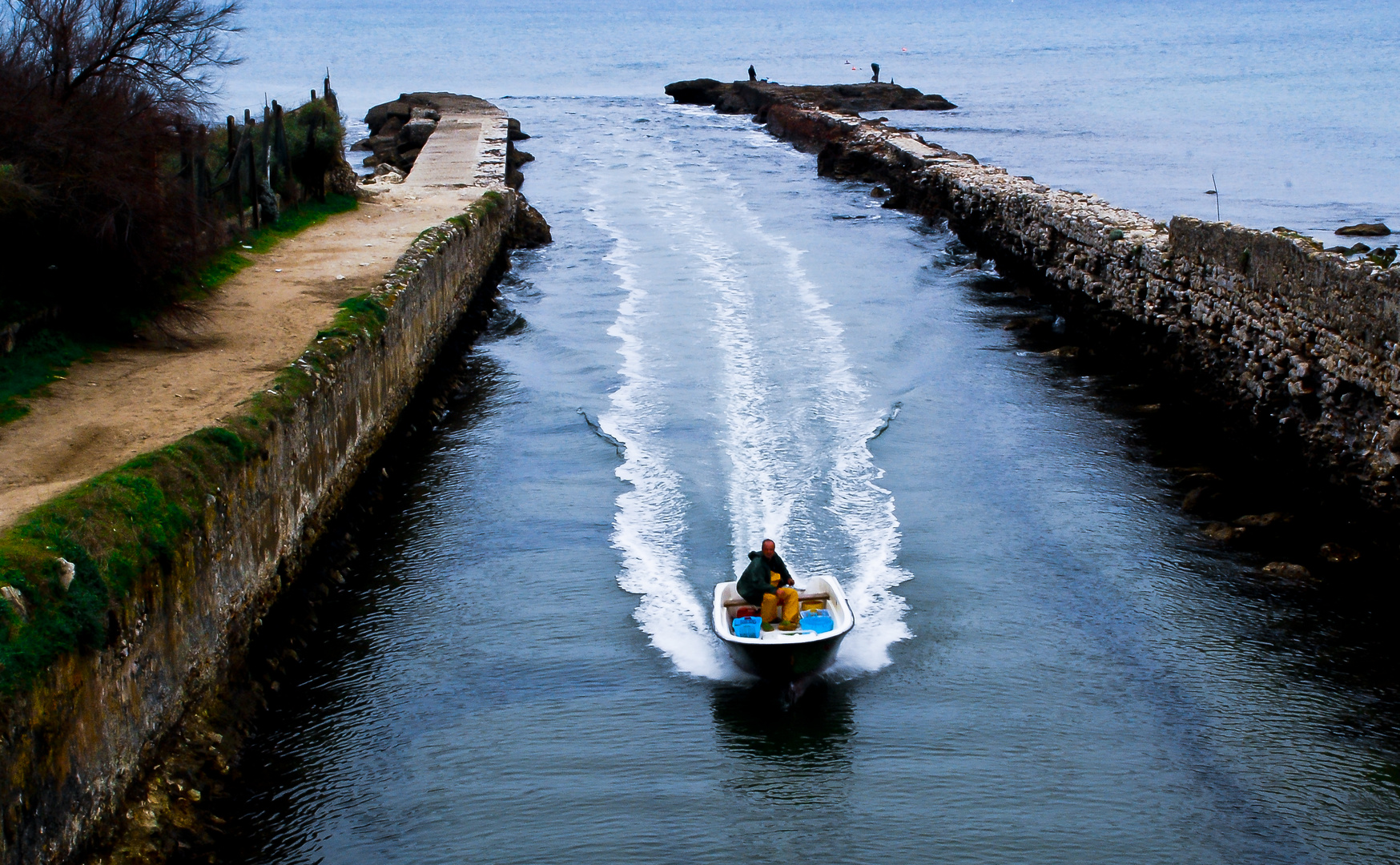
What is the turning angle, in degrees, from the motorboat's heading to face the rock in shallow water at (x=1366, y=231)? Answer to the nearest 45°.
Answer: approximately 135° to its left

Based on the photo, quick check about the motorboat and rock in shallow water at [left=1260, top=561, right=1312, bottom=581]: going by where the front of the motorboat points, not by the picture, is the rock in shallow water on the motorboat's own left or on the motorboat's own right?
on the motorboat's own left

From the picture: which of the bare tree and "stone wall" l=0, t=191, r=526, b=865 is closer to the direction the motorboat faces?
the stone wall

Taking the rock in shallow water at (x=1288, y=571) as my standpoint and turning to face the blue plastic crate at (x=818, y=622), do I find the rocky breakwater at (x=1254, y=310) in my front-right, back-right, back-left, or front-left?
back-right

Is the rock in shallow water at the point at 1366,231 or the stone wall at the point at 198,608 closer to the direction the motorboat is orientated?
the stone wall

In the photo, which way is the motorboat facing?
toward the camera

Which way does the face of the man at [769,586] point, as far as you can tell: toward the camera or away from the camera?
toward the camera

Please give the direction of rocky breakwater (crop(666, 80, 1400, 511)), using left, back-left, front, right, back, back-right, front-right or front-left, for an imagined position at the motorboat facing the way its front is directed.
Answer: back-left

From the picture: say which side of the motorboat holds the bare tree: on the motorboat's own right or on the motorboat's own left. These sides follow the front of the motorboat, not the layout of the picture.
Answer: on the motorboat's own right

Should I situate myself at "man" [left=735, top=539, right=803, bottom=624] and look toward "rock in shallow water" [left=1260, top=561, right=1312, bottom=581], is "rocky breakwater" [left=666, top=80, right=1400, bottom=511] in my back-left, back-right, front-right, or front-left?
front-left
